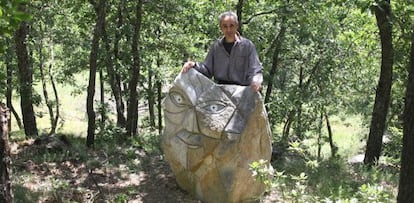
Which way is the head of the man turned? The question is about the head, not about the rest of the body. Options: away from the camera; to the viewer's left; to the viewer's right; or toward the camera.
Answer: toward the camera

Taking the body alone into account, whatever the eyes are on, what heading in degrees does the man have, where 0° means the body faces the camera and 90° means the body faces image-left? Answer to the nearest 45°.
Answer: approximately 0°
